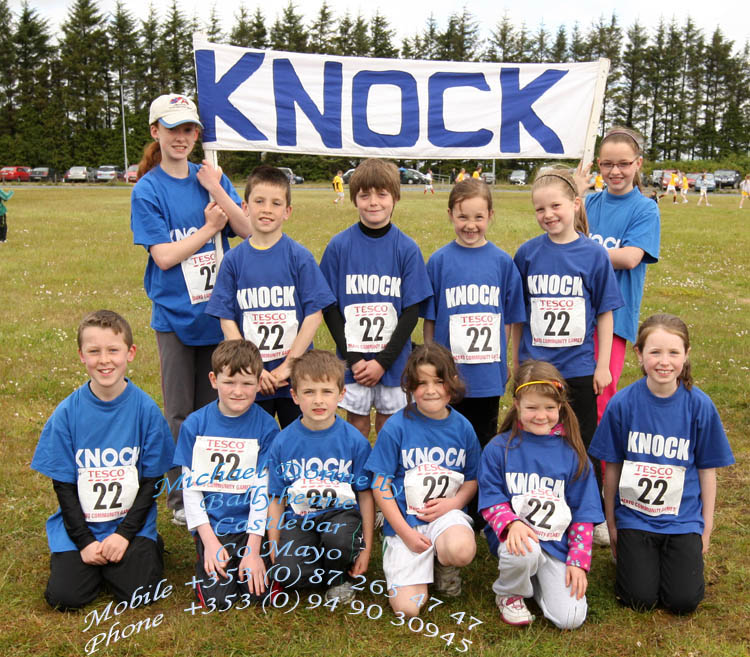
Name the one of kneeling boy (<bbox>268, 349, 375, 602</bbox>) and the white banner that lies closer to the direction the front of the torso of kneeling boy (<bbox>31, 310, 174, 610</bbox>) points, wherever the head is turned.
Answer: the kneeling boy

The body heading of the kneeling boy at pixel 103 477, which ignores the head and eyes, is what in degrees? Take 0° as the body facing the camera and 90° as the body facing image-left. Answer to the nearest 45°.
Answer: approximately 0°

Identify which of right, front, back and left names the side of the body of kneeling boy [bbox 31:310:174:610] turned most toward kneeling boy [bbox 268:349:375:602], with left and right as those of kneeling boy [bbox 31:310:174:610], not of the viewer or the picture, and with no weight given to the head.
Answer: left

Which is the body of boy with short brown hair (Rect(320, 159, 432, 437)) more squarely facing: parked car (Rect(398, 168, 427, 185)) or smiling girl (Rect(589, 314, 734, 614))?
the smiling girl

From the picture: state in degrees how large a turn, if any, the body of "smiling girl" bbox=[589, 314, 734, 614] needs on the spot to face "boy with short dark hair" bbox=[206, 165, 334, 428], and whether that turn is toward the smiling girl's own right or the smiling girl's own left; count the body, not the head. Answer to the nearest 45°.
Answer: approximately 90° to the smiling girl's own right

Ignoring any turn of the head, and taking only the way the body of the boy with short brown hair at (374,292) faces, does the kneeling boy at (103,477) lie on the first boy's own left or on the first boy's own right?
on the first boy's own right
